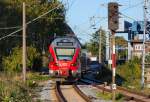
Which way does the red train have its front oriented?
toward the camera
